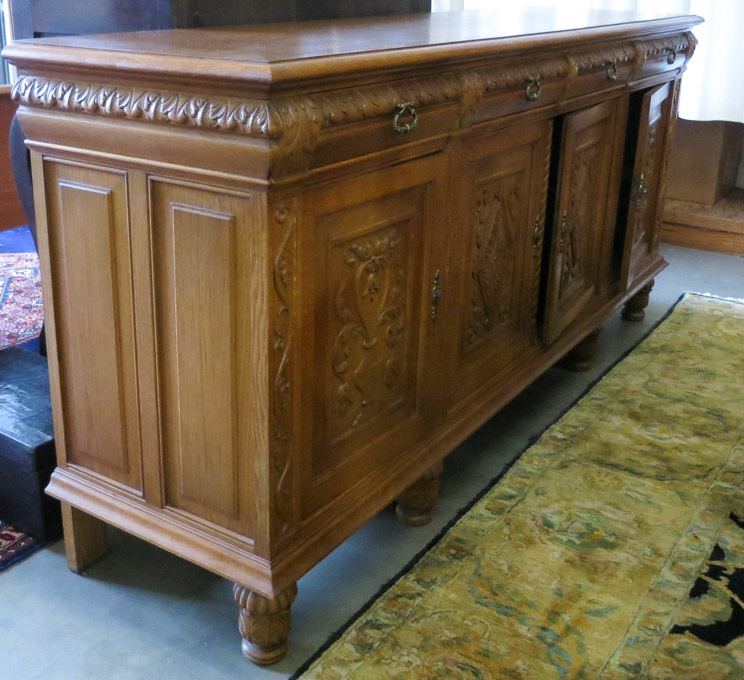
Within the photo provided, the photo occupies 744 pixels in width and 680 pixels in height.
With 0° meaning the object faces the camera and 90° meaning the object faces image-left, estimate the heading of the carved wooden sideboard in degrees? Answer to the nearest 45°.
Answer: approximately 315°

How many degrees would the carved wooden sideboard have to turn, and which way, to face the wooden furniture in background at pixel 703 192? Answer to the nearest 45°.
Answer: approximately 90° to its left

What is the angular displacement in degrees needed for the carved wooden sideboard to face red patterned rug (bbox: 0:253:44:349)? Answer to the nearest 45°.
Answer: approximately 180°

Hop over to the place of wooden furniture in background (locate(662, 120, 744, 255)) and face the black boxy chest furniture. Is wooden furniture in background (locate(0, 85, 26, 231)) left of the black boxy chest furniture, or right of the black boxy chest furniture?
right

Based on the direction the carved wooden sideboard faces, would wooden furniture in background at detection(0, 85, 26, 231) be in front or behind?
behind
